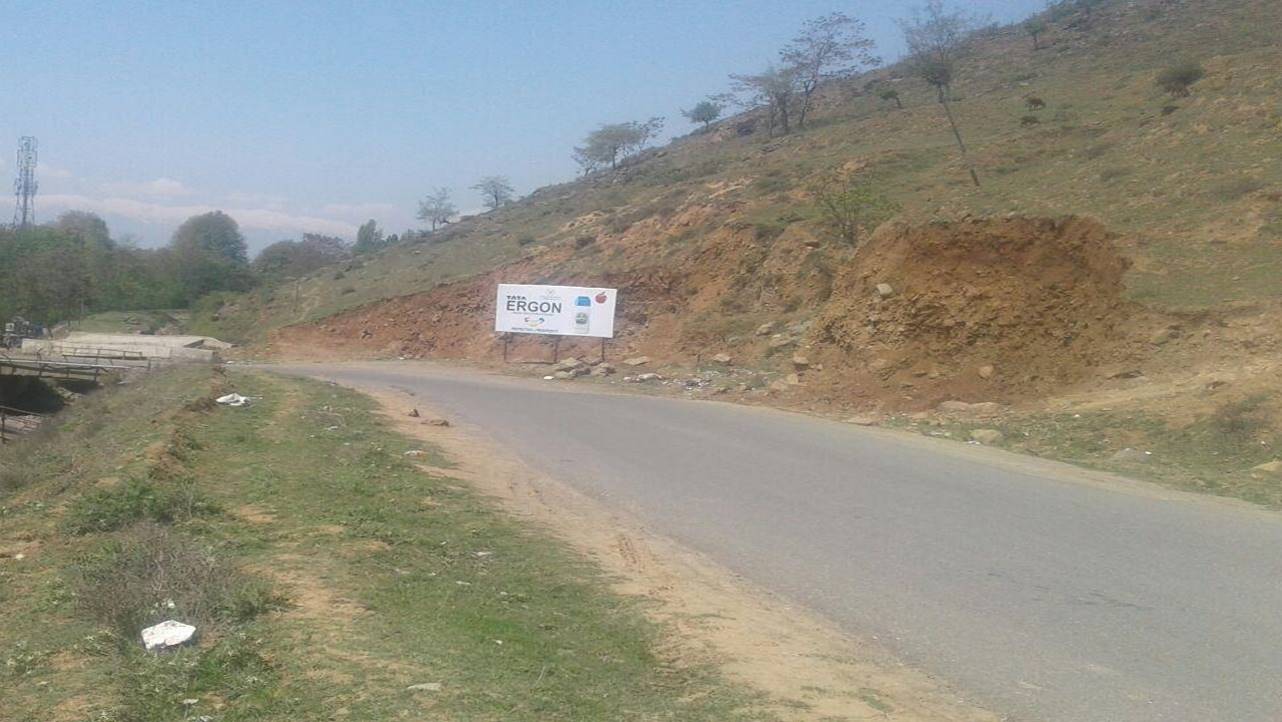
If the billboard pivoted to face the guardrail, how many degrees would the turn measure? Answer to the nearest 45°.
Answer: approximately 90° to its right

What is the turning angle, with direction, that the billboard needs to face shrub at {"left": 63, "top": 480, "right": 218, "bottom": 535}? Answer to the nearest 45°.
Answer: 0° — it already faces it

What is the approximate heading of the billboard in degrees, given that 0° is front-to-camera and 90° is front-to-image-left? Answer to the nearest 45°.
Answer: approximately 0°

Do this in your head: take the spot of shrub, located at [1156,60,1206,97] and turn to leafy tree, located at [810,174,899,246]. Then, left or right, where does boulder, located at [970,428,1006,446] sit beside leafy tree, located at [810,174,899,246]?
left

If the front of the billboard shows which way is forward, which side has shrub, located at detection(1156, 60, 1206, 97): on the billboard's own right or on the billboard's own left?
on the billboard's own left

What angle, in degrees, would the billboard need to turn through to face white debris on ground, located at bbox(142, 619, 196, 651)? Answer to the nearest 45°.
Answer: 0° — it already faces it

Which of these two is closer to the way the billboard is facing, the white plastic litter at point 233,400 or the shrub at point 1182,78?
the white plastic litter

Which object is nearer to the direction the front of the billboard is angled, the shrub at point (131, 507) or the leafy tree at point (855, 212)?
the shrub

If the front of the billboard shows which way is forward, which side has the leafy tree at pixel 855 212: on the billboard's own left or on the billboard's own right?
on the billboard's own left

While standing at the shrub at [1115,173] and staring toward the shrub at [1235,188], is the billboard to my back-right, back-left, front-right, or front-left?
back-right
